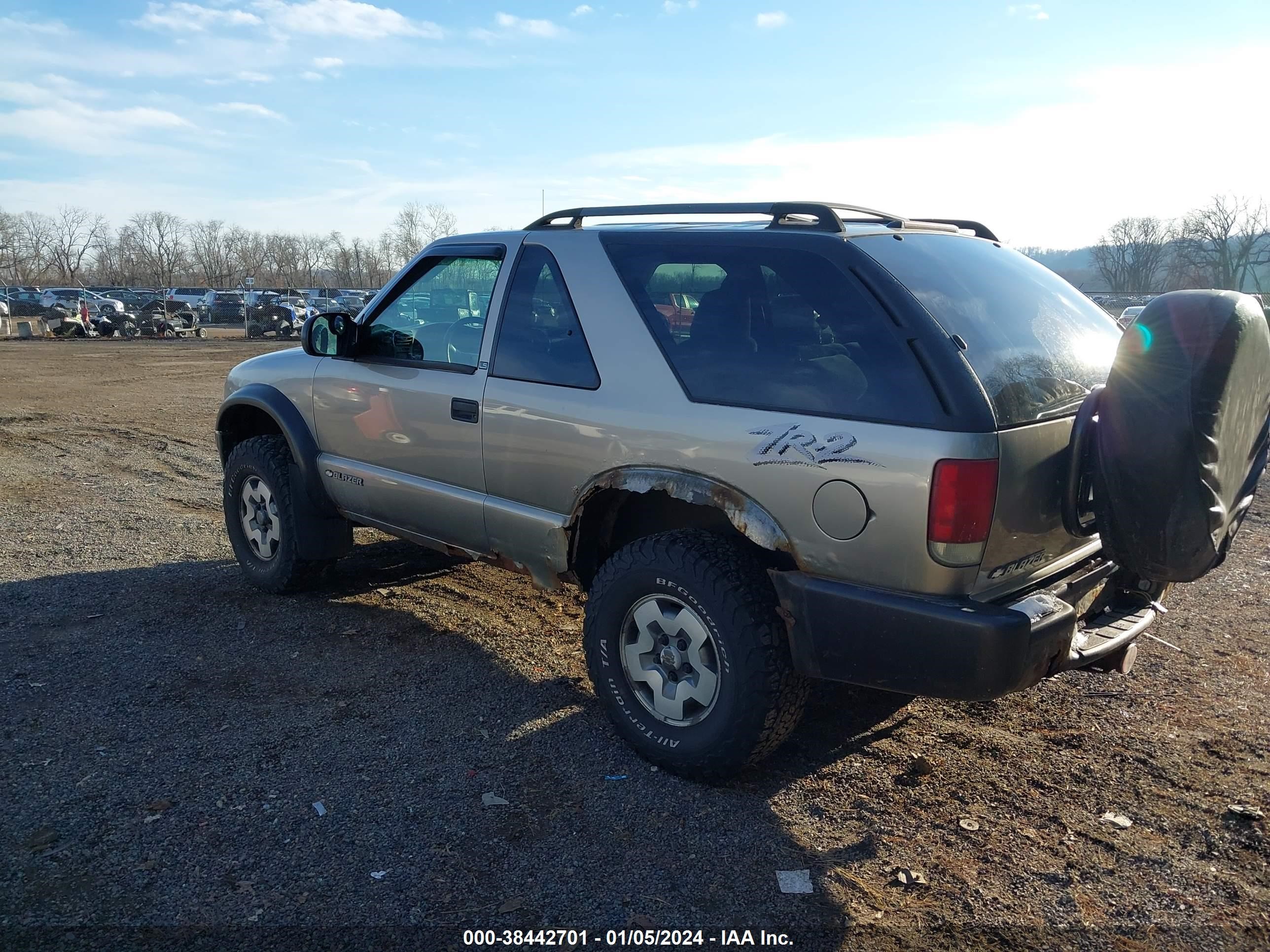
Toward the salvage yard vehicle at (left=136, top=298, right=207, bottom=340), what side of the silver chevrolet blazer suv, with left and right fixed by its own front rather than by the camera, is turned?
front

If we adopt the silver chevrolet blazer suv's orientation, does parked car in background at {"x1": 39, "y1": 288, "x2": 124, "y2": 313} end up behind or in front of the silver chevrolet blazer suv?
in front

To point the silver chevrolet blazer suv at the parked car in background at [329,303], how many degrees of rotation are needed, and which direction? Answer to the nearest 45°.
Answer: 0° — it already faces it

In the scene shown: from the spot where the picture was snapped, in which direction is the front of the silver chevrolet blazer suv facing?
facing away from the viewer and to the left of the viewer

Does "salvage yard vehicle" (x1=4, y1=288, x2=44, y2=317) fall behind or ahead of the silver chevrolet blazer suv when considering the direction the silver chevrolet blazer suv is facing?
ahead
